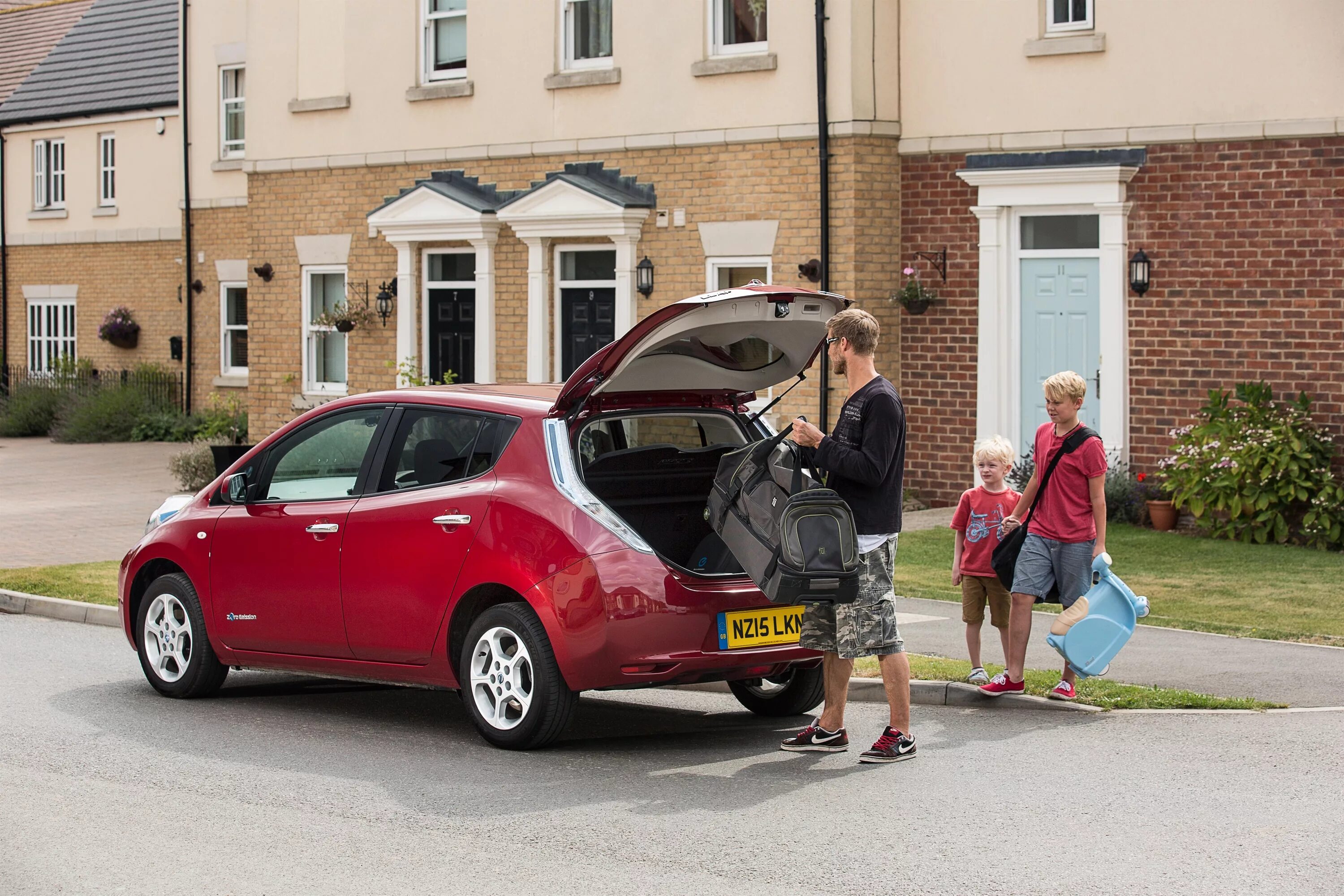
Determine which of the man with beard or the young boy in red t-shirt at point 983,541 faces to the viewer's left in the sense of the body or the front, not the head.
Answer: the man with beard

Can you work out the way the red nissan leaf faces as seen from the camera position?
facing away from the viewer and to the left of the viewer

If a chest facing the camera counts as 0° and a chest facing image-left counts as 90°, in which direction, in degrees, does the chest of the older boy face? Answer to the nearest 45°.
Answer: approximately 45°

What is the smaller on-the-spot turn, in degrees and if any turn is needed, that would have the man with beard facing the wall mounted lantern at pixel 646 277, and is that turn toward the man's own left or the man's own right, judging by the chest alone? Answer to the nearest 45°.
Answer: approximately 90° to the man's own right

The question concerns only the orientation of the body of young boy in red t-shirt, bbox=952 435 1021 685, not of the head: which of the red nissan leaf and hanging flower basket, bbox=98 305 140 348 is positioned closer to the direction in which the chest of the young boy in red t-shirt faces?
the red nissan leaf

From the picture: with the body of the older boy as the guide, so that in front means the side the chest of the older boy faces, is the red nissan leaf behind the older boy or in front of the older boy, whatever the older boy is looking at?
in front

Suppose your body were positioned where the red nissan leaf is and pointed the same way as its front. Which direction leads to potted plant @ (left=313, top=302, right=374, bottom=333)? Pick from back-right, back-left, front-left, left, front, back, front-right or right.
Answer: front-right

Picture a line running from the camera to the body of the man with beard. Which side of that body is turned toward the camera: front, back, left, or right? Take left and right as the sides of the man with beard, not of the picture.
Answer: left

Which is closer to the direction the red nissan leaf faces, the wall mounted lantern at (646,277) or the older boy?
the wall mounted lantern

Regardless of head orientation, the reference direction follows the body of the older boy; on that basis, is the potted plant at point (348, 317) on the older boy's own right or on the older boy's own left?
on the older boy's own right

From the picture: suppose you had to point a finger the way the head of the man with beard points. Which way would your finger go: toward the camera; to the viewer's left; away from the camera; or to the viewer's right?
to the viewer's left

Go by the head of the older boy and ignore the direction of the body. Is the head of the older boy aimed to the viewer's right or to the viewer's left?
to the viewer's left
